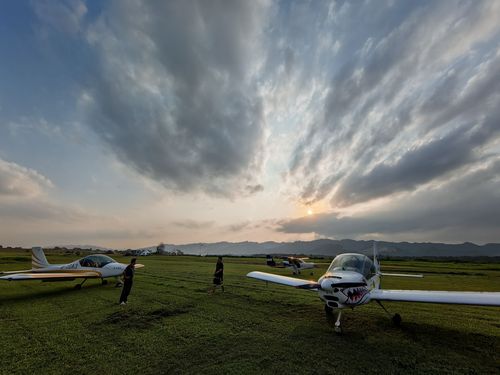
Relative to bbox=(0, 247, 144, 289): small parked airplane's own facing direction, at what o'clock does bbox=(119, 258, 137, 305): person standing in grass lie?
The person standing in grass is roughly at 1 o'clock from the small parked airplane.

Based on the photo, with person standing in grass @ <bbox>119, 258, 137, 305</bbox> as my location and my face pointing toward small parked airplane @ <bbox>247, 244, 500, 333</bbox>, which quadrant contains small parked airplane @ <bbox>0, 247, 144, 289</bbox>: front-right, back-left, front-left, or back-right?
back-left

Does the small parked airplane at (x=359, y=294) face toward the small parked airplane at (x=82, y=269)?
no

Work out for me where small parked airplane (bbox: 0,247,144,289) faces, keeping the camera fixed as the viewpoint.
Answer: facing the viewer and to the right of the viewer

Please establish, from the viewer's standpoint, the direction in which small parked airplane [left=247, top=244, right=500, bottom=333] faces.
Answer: facing the viewer and to the left of the viewer

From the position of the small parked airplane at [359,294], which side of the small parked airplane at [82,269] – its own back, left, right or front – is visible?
front

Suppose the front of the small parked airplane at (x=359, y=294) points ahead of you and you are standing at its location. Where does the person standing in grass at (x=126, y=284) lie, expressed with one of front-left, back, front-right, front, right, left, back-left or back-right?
front-right

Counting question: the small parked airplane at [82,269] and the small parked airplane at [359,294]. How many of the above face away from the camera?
0
